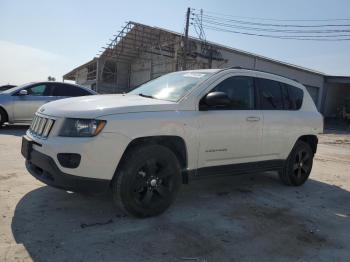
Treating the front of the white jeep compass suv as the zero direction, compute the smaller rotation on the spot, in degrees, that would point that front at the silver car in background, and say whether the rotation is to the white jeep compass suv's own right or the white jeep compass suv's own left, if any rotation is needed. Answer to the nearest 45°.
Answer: approximately 90° to the white jeep compass suv's own right

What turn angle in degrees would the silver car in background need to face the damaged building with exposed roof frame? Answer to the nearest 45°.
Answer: approximately 135° to its right

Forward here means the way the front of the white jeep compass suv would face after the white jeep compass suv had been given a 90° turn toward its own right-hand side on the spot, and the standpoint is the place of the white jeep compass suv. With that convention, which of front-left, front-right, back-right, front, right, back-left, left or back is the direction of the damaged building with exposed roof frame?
front-right

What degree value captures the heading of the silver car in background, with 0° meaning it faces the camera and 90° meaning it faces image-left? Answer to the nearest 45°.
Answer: approximately 90°

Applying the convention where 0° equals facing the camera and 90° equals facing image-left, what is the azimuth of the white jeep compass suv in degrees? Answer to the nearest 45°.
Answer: approximately 45°

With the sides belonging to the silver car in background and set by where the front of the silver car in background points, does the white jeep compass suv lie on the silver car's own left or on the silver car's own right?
on the silver car's own left
